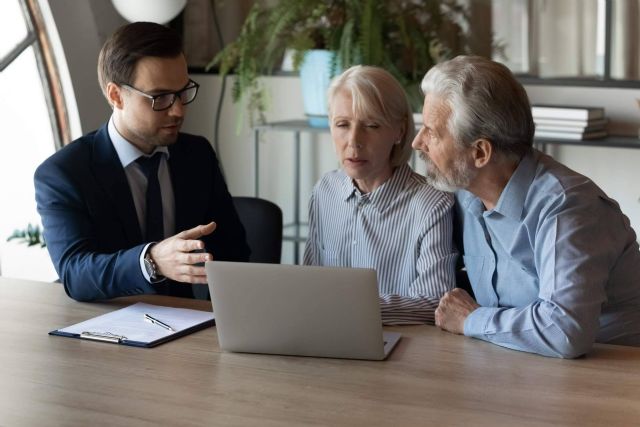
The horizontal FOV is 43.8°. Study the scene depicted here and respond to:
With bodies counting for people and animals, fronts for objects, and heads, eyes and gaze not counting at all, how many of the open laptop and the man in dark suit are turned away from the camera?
1

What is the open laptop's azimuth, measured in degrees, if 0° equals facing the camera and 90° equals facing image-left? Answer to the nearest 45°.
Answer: approximately 180°

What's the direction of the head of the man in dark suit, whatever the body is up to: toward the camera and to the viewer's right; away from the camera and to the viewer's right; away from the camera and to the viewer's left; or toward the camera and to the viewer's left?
toward the camera and to the viewer's right

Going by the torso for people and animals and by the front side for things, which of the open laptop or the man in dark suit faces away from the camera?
the open laptop

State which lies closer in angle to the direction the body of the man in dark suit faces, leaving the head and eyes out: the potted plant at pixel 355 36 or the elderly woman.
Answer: the elderly woman

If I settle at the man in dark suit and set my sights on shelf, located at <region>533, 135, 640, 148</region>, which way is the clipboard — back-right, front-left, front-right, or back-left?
back-right

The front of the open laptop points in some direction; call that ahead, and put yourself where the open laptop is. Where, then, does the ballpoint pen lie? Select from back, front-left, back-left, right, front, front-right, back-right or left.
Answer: front-left

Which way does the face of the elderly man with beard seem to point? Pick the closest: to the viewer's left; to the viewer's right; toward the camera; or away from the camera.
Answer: to the viewer's left

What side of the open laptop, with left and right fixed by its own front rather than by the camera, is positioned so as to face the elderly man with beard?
right

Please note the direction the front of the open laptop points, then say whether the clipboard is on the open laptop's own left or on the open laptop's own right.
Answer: on the open laptop's own left

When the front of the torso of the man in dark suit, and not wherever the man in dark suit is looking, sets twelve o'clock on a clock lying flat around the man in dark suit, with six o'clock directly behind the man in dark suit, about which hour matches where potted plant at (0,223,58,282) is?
The potted plant is roughly at 7 o'clock from the man in dark suit.
